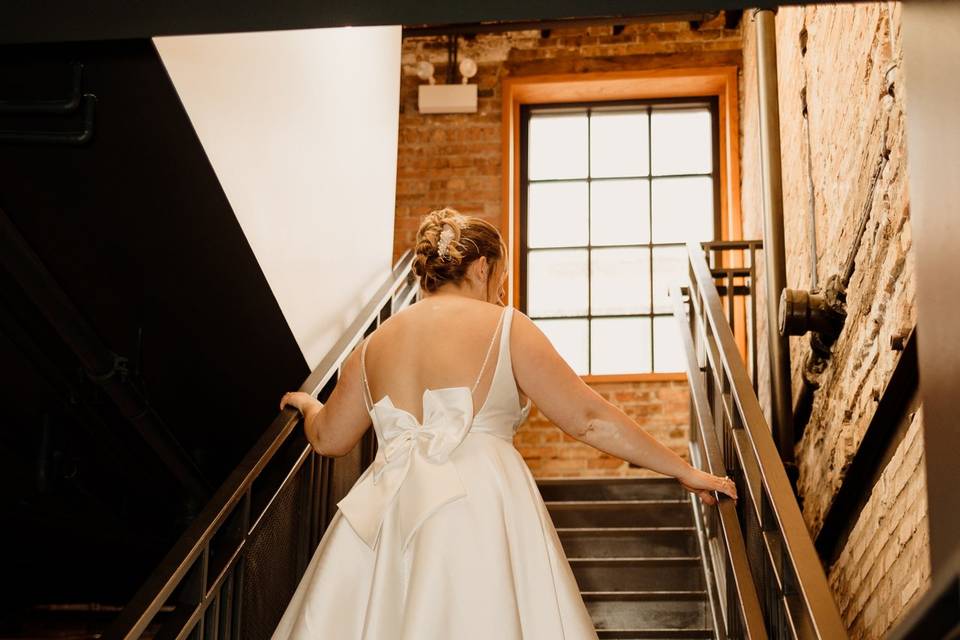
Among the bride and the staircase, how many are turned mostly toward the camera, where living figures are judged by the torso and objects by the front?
1

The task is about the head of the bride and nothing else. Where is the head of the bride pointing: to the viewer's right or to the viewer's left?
to the viewer's right

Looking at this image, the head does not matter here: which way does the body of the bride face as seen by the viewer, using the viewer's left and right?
facing away from the viewer and to the right of the viewer

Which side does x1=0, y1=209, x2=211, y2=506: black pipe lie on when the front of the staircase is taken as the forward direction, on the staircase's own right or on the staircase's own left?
on the staircase's own right

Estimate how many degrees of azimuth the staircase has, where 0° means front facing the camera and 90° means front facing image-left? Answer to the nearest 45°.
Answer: approximately 0°
